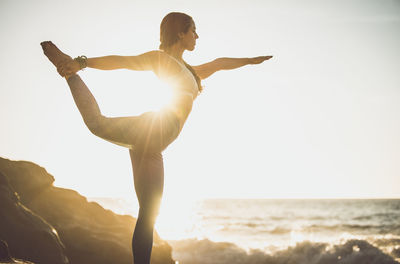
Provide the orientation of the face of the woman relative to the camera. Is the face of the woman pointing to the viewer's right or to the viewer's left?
to the viewer's right

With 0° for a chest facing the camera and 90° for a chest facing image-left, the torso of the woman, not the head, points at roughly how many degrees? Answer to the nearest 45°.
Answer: approximately 270°

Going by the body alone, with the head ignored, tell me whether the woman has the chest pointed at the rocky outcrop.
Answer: no
